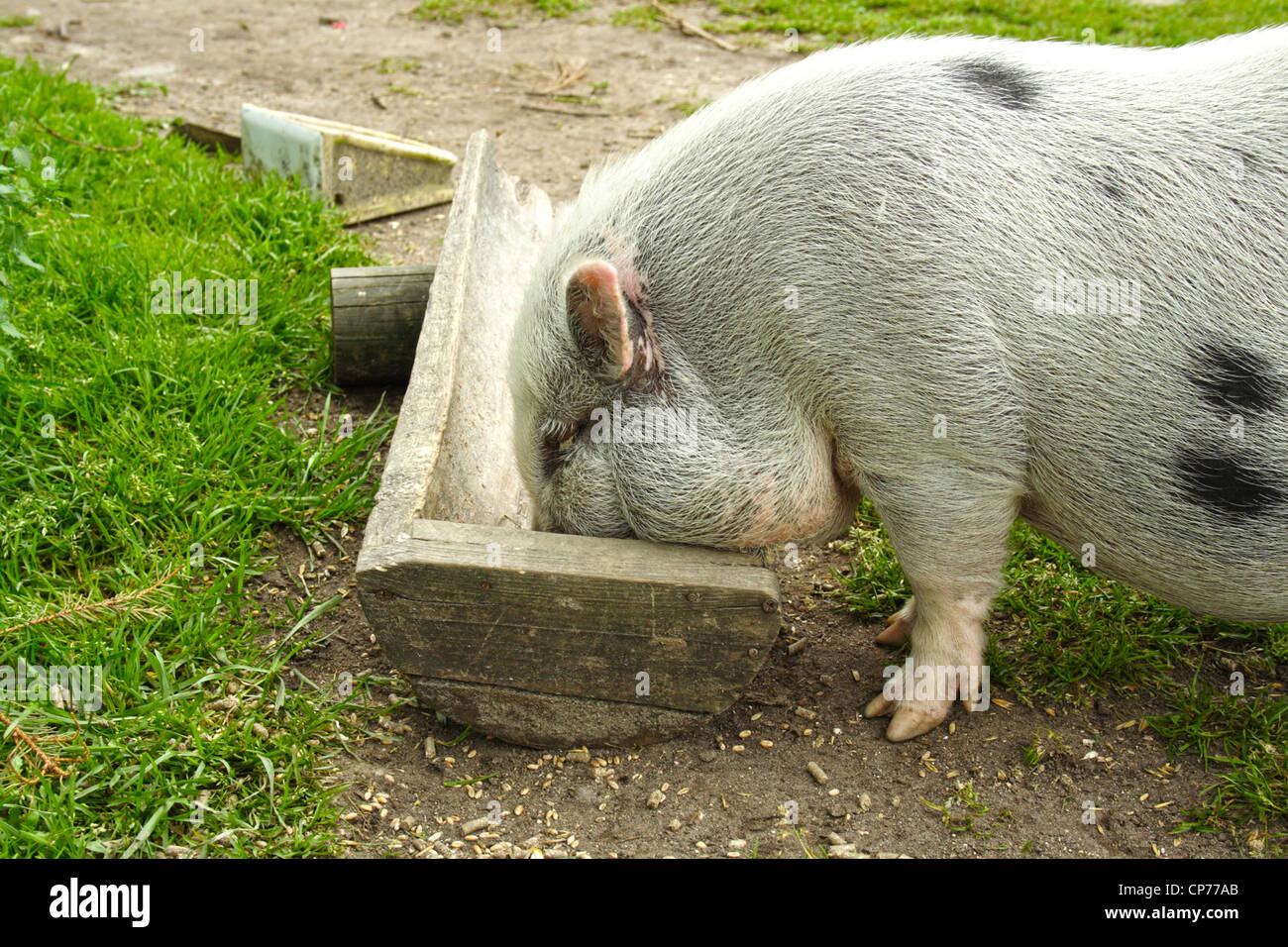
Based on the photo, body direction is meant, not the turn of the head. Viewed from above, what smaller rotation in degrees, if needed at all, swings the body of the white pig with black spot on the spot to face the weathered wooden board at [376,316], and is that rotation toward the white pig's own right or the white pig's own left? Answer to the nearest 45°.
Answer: approximately 45° to the white pig's own right

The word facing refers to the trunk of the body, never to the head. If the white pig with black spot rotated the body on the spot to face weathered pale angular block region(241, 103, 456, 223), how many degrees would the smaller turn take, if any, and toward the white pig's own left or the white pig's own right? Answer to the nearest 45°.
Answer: approximately 45° to the white pig's own right

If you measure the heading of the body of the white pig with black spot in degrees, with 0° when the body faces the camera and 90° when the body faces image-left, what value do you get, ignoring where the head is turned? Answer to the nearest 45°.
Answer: approximately 90°
